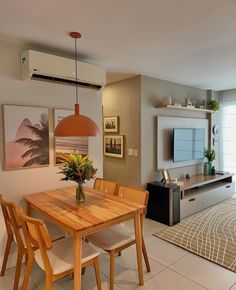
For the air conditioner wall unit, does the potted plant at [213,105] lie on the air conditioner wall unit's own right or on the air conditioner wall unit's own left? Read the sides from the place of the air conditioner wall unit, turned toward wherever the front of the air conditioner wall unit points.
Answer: on the air conditioner wall unit's own left

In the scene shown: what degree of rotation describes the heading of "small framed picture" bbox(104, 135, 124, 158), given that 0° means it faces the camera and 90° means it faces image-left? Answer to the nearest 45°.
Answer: approximately 45°

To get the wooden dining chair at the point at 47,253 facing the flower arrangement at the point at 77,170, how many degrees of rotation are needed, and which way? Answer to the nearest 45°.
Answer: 0° — it already faces it

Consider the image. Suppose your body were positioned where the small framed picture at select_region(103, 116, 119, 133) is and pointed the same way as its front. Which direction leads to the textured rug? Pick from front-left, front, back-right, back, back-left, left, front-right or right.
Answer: left

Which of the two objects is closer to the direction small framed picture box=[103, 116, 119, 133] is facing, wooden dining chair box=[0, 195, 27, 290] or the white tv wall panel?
the wooden dining chair

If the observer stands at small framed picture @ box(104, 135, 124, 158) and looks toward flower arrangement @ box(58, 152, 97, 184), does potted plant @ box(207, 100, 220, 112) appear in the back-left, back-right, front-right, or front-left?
back-left

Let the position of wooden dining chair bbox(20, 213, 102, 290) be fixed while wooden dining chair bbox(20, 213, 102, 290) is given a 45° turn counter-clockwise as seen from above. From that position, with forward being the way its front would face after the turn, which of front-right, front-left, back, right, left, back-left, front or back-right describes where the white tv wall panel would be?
front-right

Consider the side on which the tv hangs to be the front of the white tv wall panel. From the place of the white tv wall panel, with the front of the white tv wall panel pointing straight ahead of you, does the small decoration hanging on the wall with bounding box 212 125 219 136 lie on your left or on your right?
on your left

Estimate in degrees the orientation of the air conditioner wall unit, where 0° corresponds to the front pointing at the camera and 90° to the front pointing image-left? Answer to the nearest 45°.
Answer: approximately 315°

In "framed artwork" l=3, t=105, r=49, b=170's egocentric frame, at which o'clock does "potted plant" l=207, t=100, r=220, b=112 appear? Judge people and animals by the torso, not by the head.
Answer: The potted plant is roughly at 10 o'clock from the framed artwork.

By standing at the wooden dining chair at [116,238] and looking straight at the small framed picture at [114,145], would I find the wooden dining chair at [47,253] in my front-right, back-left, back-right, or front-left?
back-left

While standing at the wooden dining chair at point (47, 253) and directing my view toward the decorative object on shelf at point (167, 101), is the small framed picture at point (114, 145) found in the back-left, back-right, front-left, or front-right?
front-left

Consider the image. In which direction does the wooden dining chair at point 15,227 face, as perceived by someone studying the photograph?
facing away from the viewer and to the right of the viewer
